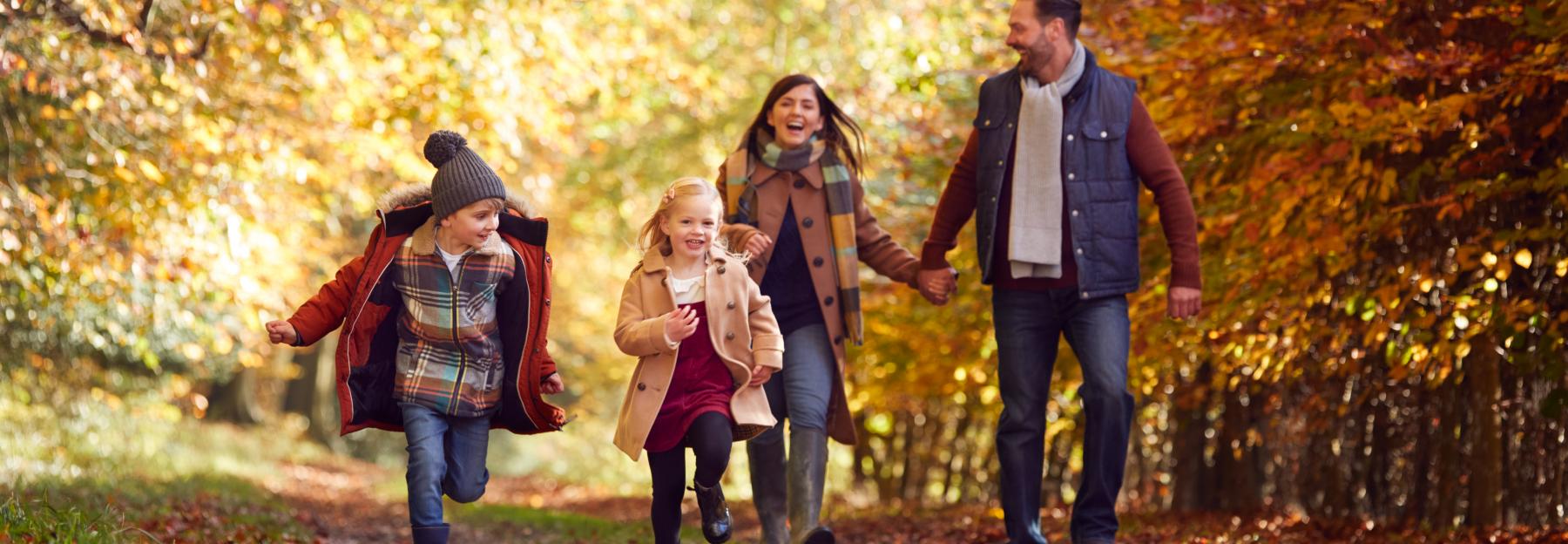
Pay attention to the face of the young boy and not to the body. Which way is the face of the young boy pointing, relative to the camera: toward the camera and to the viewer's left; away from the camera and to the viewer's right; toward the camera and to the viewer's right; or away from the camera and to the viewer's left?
toward the camera and to the viewer's right

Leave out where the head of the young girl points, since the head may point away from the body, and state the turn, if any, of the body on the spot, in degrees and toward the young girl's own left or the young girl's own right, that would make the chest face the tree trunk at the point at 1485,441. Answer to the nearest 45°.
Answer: approximately 90° to the young girl's own left

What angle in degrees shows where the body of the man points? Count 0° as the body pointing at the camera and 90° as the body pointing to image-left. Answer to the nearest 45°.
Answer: approximately 0°

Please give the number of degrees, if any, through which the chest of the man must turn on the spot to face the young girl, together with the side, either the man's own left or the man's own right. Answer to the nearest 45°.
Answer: approximately 45° to the man's own right

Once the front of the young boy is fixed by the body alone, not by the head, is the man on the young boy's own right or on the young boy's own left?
on the young boy's own left
